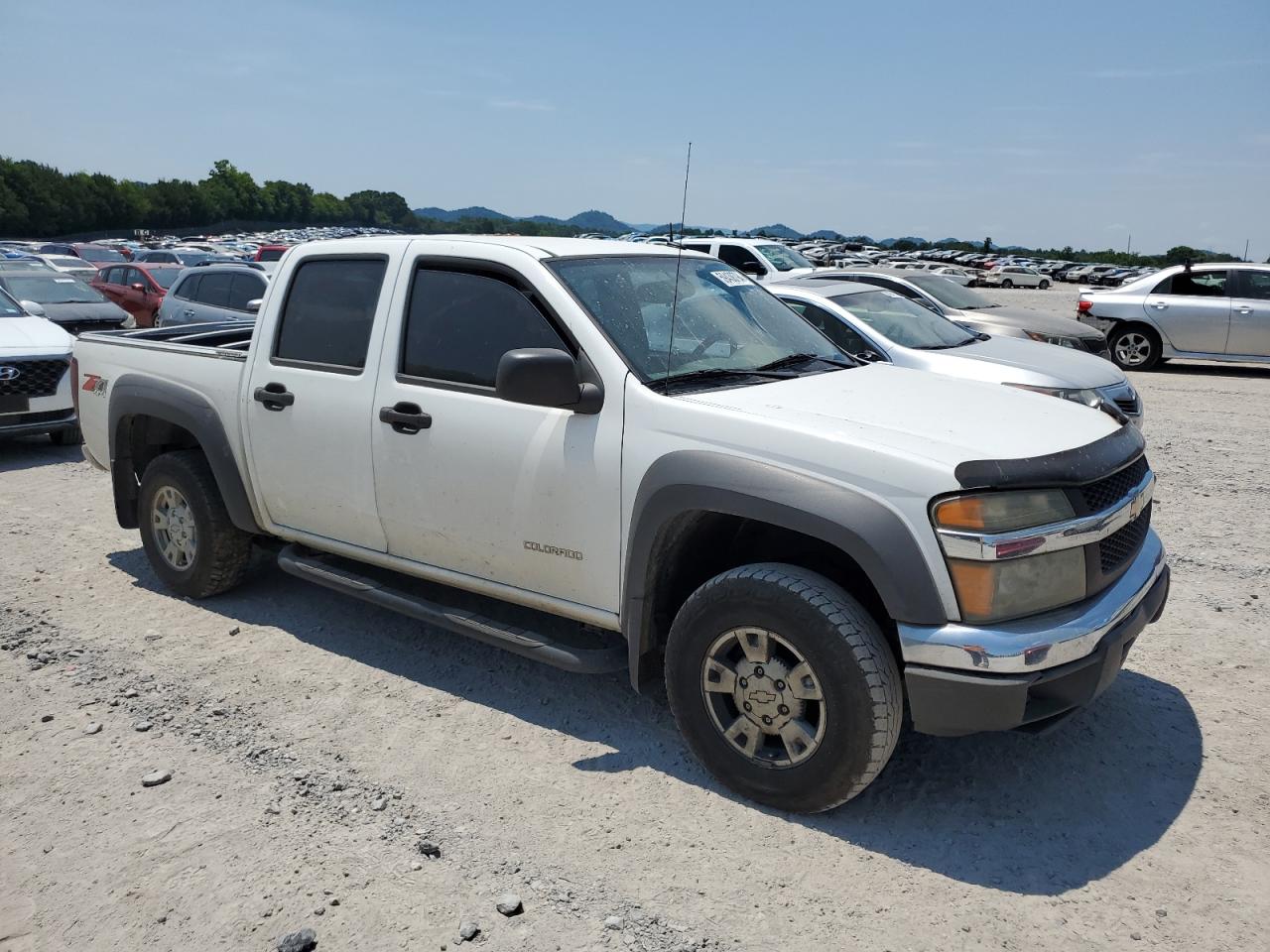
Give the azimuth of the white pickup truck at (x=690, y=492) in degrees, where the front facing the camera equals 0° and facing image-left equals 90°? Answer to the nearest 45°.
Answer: approximately 315°

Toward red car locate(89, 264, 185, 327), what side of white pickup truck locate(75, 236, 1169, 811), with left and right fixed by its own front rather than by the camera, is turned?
back
